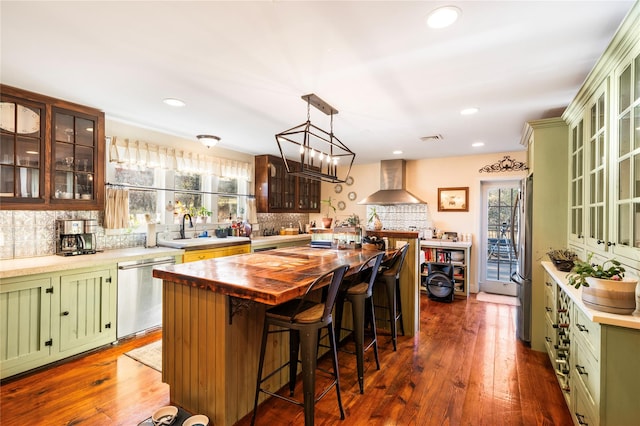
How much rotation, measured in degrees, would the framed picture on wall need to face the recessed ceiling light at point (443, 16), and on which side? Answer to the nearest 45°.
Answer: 0° — it already faces it

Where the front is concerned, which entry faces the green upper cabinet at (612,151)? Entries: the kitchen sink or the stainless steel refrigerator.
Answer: the kitchen sink

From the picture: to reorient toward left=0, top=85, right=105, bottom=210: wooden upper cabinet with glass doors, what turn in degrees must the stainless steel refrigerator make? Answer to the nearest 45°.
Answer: approximately 45° to its left

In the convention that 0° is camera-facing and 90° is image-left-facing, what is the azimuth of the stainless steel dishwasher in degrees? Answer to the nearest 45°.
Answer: approximately 315°

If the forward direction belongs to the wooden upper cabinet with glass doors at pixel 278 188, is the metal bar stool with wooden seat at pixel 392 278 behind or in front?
in front

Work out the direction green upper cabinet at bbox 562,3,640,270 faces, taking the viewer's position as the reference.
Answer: facing to the left of the viewer

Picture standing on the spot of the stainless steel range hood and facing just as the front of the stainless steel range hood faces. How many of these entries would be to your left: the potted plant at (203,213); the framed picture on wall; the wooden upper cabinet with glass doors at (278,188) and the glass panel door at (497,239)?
2

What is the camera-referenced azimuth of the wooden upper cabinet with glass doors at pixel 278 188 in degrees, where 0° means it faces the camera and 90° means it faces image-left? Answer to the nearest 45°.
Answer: approximately 315°

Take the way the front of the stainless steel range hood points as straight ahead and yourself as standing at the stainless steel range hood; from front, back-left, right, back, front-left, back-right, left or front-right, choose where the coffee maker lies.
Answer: front-right

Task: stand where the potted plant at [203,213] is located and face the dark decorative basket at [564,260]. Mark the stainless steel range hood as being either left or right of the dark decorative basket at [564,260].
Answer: left

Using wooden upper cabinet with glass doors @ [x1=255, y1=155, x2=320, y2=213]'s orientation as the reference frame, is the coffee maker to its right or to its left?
on its right

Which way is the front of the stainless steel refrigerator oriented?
to the viewer's left

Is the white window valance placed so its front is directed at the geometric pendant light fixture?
yes

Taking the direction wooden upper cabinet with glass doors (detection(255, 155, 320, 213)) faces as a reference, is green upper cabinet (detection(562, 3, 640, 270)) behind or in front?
in front
